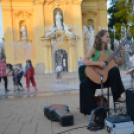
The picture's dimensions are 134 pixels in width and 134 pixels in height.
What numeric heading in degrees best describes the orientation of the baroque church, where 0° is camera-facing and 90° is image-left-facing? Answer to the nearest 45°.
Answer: approximately 0°

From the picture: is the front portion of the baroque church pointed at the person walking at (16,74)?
yes

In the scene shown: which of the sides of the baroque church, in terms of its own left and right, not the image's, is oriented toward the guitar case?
front

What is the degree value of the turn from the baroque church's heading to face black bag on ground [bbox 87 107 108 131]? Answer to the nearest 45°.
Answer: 0° — it already faces it

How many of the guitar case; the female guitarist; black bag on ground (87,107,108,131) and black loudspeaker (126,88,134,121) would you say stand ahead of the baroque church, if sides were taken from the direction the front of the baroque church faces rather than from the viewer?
4

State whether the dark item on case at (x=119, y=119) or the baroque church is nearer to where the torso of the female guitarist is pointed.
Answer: the dark item on case

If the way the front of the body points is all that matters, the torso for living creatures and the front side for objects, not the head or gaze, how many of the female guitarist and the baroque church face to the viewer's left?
0

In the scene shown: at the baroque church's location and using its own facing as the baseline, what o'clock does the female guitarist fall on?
The female guitarist is roughly at 12 o'clock from the baroque church.

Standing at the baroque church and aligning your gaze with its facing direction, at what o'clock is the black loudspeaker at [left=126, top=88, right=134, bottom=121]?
The black loudspeaker is roughly at 12 o'clock from the baroque church.
